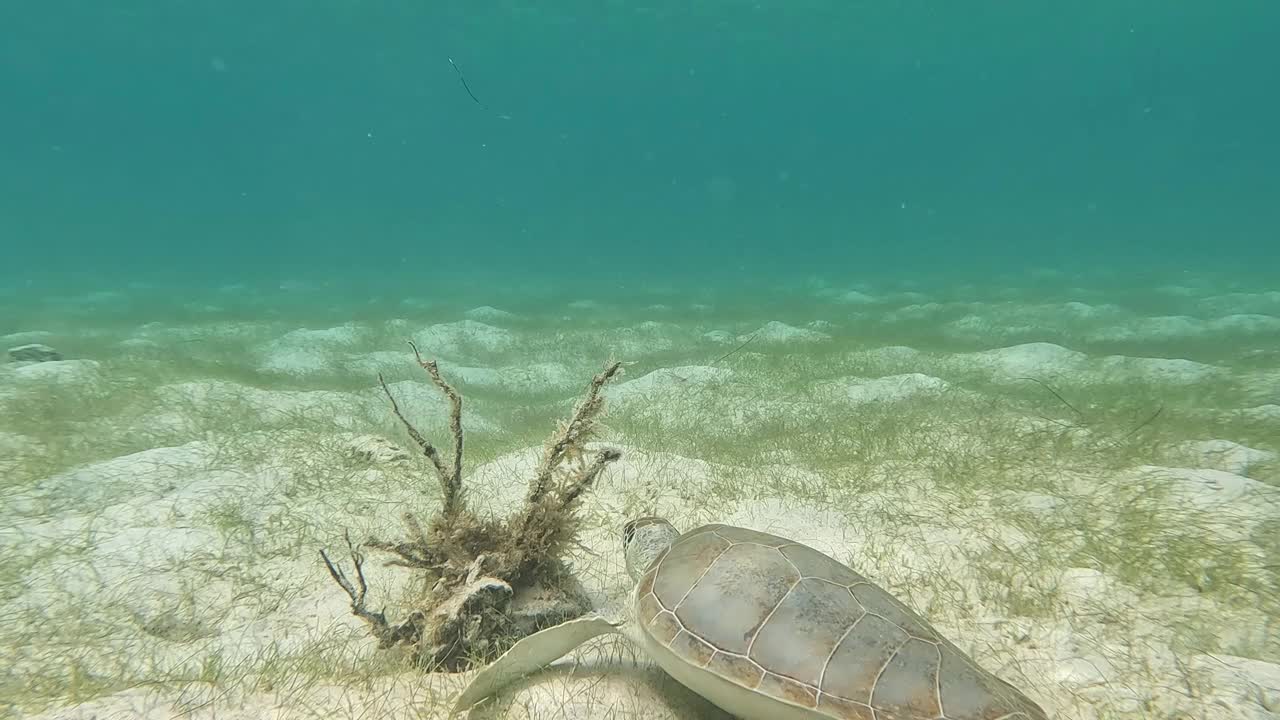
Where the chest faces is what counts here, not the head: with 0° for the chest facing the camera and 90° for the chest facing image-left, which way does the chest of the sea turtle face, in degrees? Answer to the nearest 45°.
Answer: approximately 135°

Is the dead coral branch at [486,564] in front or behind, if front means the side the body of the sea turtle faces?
in front

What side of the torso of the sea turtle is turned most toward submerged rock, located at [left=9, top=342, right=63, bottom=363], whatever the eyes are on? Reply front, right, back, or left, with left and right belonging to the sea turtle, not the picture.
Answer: front
